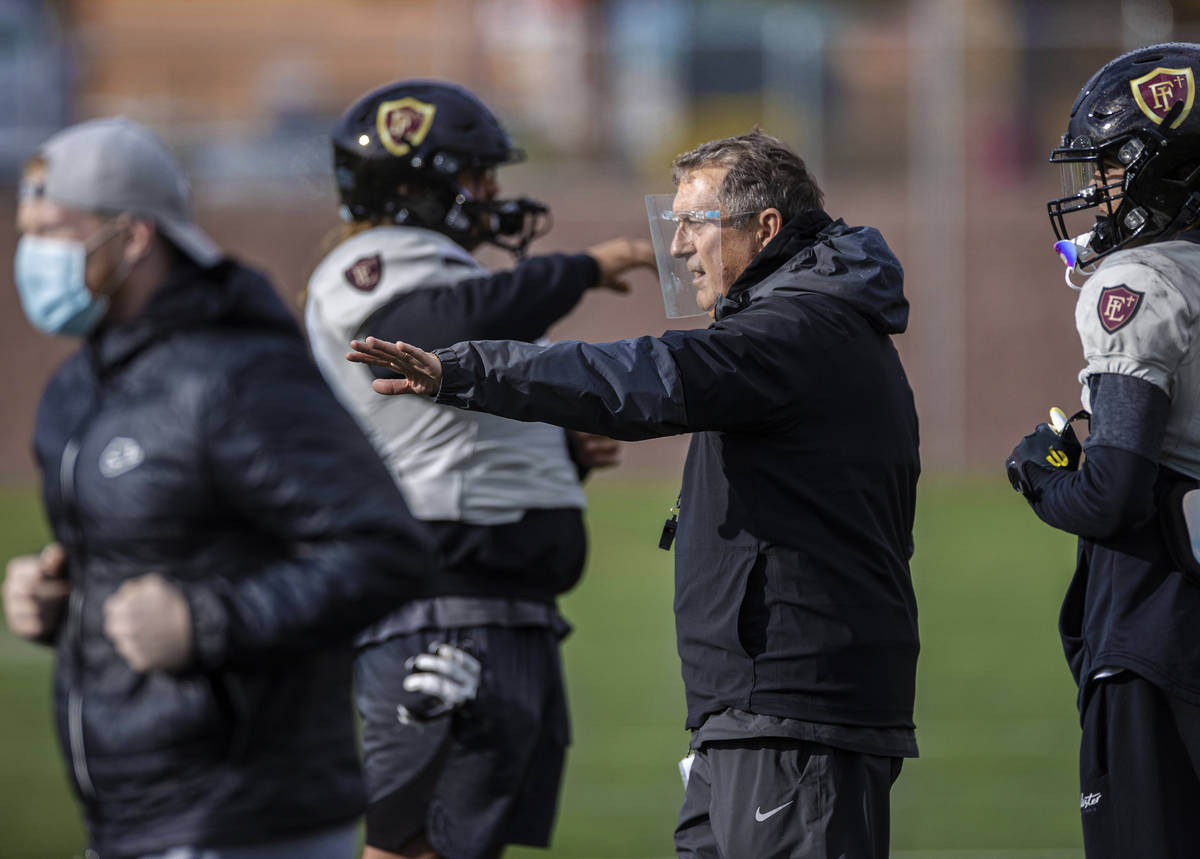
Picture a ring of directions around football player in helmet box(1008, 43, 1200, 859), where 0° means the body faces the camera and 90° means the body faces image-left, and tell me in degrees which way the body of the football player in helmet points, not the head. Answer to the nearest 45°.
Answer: approximately 90°

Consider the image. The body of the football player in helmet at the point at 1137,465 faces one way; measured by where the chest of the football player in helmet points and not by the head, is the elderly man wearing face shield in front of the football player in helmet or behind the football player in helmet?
in front

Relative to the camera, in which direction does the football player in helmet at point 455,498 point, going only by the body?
to the viewer's right

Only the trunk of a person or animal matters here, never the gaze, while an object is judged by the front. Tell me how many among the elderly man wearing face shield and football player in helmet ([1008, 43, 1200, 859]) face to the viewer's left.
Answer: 2

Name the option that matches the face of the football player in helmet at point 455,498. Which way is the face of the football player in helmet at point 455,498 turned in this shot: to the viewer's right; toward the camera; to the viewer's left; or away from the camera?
to the viewer's right

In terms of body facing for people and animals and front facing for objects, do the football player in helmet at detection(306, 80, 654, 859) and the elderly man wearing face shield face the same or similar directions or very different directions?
very different directions

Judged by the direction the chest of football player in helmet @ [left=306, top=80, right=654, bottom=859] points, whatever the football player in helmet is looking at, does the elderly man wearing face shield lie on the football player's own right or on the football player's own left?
on the football player's own right

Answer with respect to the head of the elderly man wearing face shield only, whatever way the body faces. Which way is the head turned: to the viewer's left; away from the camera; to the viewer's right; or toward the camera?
to the viewer's left

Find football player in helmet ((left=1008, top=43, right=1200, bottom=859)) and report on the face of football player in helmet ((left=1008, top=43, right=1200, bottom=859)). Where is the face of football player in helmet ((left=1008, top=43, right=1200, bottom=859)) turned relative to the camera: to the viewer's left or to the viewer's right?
to the viewer's left

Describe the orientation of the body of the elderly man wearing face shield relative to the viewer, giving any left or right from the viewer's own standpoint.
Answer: facing to the left of the viewer
